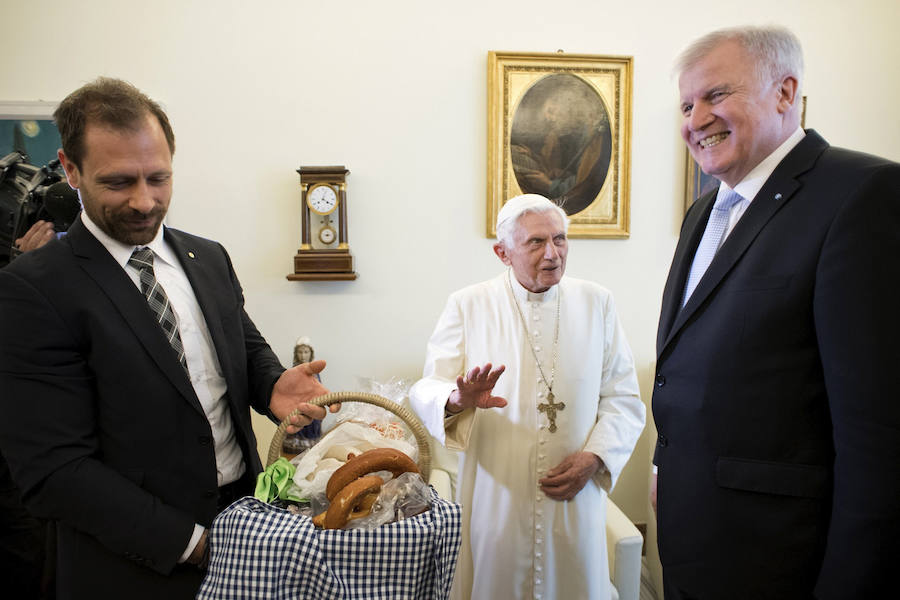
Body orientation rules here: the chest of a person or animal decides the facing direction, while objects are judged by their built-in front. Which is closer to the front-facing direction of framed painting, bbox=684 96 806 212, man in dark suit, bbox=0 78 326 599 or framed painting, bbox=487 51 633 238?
the man in dark suit

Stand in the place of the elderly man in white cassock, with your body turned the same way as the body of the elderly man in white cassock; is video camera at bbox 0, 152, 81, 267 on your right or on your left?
on your right

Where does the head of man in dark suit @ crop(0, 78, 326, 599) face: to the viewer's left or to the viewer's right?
to the viewer's right

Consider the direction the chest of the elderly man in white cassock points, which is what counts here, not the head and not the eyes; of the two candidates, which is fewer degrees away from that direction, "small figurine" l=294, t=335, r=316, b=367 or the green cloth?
the green cloth

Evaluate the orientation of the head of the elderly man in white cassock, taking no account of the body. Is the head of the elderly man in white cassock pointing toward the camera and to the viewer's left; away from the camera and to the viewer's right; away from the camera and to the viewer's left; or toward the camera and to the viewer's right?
toward the camera and to the viewer's right

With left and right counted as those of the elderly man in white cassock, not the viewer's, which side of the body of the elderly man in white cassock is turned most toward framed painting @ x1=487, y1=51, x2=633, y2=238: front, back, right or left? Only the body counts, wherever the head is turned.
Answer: back

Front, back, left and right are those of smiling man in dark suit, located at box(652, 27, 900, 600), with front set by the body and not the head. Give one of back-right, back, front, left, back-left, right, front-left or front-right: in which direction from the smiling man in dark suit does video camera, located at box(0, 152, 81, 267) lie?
front-right
